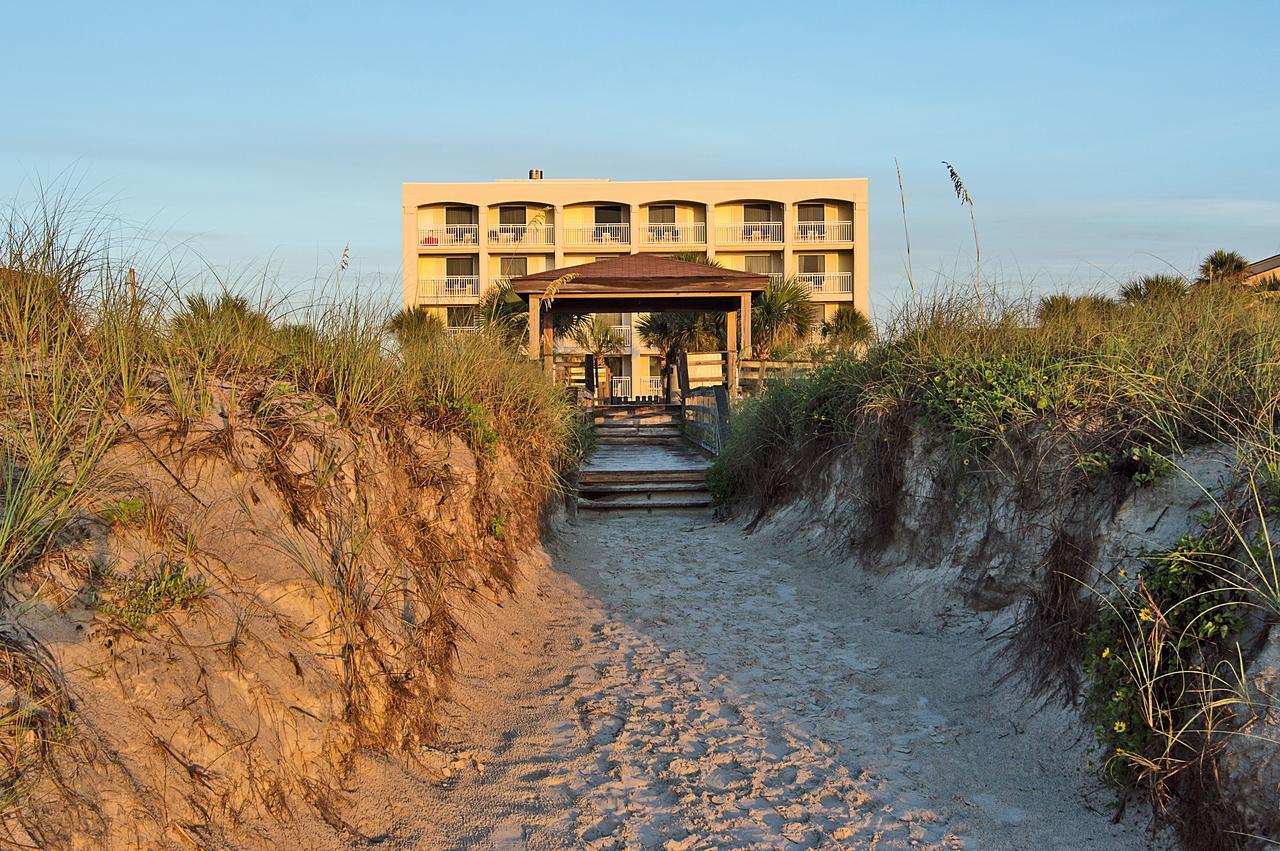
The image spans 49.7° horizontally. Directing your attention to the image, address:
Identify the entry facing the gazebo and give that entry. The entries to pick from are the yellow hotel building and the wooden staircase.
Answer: the yellow hotel building

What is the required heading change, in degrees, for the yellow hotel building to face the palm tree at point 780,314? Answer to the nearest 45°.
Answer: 0° — it already faces it

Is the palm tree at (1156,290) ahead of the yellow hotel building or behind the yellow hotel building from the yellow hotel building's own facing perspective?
ahead

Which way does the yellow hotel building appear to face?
toward the camera

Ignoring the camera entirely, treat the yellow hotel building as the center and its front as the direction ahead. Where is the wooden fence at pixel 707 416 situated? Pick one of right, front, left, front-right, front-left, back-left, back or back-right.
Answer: front

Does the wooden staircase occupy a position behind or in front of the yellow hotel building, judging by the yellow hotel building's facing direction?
in front

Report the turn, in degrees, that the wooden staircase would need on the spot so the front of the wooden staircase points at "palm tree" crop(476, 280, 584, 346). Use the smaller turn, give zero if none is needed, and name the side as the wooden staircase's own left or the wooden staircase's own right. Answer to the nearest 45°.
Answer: approximately 180°

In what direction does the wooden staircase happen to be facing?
toward the camera

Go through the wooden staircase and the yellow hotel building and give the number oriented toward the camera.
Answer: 2

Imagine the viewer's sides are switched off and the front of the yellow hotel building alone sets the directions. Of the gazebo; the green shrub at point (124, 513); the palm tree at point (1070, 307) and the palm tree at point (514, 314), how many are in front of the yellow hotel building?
4

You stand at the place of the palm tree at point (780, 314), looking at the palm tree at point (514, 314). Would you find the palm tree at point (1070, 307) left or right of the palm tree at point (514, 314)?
left

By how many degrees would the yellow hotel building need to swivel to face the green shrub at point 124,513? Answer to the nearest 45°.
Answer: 0° — it already faces it
